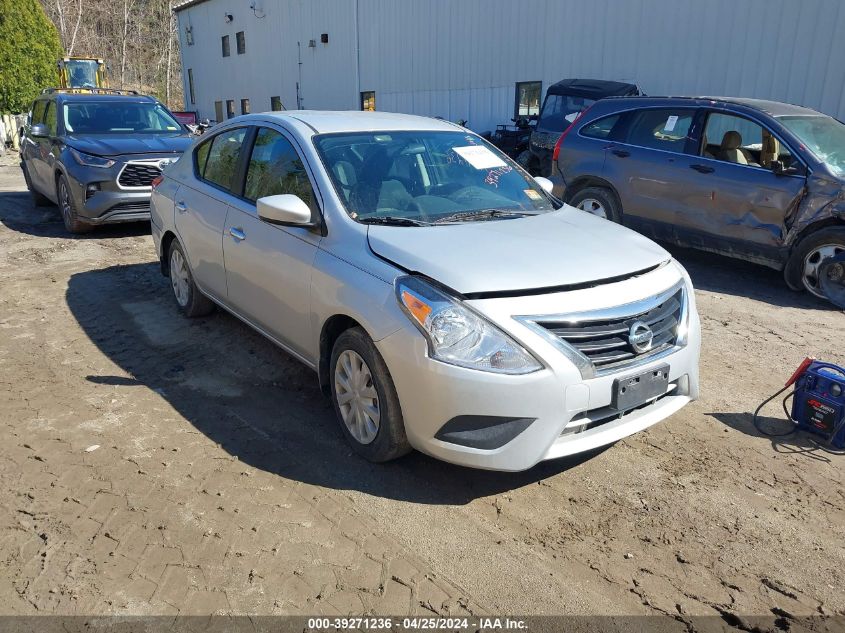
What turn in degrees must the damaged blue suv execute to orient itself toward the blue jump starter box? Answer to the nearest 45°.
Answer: approximately 45° to its right

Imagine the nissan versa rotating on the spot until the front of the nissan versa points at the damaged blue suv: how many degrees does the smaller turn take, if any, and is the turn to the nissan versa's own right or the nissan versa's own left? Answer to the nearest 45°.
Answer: approximately 90° to the nissan versa's own left

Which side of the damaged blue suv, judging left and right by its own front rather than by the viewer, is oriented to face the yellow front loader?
back

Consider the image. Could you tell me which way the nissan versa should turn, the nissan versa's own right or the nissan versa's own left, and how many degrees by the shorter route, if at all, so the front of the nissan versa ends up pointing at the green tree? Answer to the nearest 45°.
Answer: approximately 180°

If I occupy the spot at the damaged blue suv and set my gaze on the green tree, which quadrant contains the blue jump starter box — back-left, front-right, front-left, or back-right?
back-left

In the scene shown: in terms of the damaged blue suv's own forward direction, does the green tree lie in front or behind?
behind

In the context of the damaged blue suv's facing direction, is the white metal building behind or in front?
behind

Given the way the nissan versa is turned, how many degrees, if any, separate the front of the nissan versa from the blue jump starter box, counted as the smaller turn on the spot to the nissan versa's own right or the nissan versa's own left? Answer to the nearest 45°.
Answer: approximately 45° to the nissan versa's own left

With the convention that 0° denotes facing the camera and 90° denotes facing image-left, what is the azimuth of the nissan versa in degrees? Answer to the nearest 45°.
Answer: approximately 315°

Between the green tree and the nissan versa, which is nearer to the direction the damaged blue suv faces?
the nissan versa
